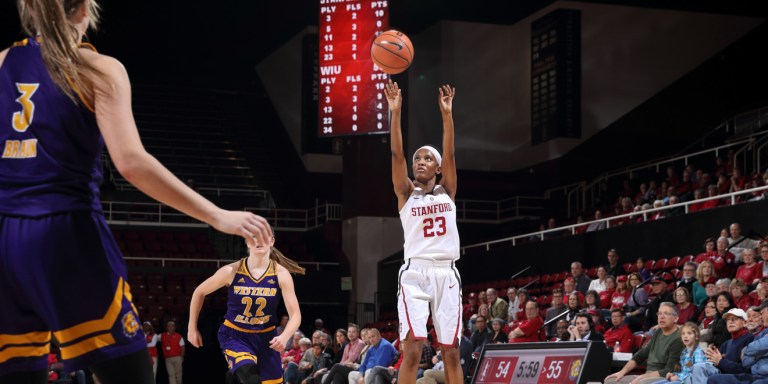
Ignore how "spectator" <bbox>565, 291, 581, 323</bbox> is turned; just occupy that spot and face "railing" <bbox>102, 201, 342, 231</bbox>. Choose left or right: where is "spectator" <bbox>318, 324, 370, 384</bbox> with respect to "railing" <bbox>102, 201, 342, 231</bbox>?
left

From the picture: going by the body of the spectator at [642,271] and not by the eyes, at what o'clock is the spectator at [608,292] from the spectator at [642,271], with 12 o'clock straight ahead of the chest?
the spectator at [608,292] is roughly at 12 o'clock from the spectator at [642,271].

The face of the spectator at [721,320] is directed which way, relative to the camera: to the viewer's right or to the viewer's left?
to the viewer's left

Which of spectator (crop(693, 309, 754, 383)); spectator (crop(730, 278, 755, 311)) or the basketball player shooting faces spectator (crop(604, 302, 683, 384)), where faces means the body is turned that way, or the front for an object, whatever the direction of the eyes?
spectator (crop(730, 278, 755, 311))

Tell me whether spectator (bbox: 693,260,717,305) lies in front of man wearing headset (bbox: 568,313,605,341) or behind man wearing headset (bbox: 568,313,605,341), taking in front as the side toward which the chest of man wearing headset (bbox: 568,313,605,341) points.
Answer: behind

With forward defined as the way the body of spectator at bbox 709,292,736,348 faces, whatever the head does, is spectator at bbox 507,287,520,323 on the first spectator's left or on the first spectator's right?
on the first spectator's right

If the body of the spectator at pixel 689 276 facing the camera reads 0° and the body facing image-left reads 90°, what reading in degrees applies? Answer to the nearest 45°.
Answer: approximately 45°
